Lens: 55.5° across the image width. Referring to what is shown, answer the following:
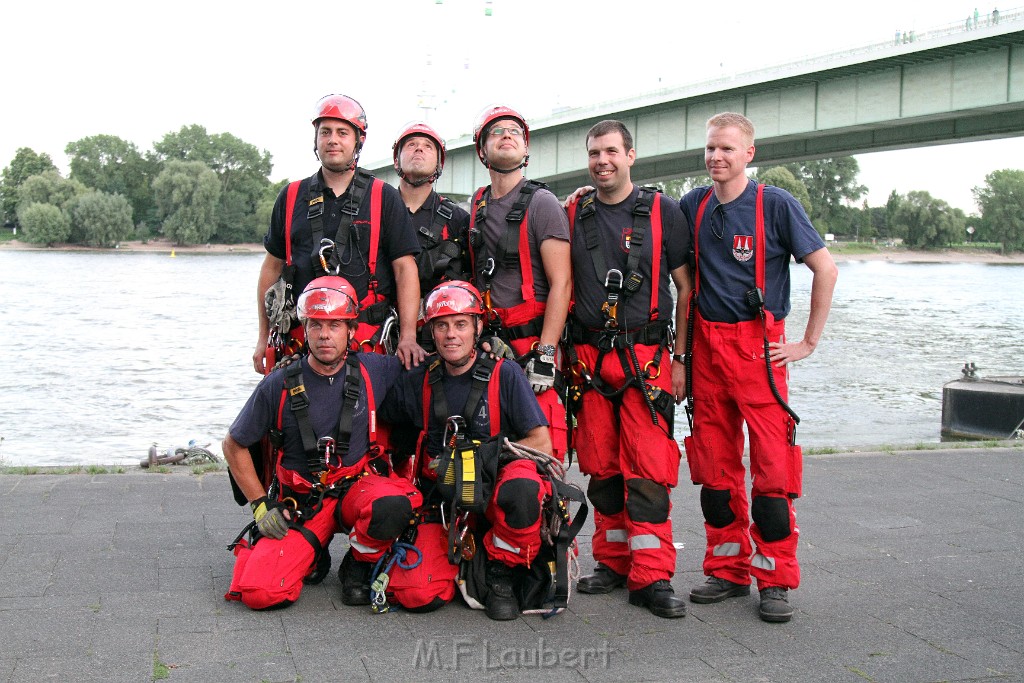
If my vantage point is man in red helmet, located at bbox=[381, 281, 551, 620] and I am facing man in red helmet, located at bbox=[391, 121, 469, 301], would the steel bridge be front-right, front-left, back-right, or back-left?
front-right

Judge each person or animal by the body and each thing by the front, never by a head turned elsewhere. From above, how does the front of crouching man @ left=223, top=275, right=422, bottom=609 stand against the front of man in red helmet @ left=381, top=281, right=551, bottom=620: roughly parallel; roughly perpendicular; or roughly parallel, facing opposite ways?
roughly parallel

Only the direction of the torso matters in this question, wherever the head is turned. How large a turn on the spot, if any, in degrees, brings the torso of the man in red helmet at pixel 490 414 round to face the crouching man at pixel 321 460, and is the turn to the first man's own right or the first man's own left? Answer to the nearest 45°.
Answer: approximately 90° to the first man's own right

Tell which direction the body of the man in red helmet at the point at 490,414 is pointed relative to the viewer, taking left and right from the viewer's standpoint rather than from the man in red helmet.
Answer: facing the viewer

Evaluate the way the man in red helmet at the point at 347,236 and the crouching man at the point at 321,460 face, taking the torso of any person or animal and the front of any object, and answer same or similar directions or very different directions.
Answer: same or similar directions

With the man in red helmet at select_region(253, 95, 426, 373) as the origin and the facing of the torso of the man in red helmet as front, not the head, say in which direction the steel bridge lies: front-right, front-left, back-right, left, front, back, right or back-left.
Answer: back-left

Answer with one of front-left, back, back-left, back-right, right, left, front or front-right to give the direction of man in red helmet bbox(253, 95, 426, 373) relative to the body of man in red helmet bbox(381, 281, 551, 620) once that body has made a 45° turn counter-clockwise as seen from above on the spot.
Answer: back

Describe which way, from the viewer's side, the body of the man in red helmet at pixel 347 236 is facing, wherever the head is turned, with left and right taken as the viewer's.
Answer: facing the viewer

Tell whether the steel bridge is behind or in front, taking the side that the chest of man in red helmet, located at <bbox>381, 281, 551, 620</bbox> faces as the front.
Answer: behind

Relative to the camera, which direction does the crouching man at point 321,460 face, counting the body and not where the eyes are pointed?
toward the camera
